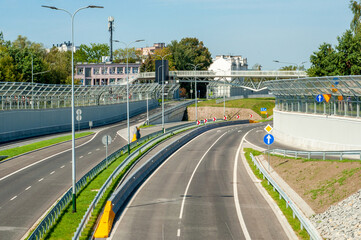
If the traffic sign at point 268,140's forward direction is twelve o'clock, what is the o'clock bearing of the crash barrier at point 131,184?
The crash barrier is roughly at 2 o'clock from the traffic sign.

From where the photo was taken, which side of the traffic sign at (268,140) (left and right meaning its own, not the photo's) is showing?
front

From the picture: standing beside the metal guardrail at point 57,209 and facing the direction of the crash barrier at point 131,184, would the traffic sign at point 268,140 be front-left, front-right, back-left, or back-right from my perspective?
front-right

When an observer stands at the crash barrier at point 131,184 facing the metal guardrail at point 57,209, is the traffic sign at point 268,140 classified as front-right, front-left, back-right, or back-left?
back-left

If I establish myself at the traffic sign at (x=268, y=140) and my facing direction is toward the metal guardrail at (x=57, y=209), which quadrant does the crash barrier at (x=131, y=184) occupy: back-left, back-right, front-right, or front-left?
front-right

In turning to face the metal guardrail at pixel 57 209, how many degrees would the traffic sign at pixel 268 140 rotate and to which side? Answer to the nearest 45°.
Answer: approximately 45° to its right
